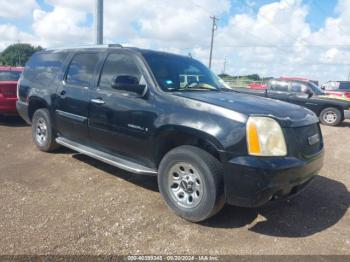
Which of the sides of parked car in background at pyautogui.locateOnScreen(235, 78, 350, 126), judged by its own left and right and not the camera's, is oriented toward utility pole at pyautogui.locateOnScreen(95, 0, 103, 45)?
back

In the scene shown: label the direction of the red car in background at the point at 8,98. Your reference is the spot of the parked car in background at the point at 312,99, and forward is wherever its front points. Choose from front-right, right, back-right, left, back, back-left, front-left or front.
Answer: back-right

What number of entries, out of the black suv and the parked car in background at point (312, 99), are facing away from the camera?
0

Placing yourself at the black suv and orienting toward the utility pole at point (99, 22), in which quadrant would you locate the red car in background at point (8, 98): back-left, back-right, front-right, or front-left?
front-left

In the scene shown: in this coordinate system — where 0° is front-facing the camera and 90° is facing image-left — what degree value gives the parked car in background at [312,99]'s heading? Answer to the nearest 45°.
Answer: approximately 270°

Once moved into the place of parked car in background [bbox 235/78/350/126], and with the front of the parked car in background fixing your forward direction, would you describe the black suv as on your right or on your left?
on your right

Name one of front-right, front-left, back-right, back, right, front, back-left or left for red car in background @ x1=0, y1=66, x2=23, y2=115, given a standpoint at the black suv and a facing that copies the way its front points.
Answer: back

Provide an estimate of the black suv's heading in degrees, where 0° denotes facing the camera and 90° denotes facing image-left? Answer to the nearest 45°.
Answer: approximately 315°

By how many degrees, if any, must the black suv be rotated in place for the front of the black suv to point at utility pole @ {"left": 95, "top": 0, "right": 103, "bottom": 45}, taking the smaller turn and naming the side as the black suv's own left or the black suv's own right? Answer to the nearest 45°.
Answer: approximately 135° to the black suv's own left

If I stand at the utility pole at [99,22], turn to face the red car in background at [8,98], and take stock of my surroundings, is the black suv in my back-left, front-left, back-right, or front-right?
front-left
